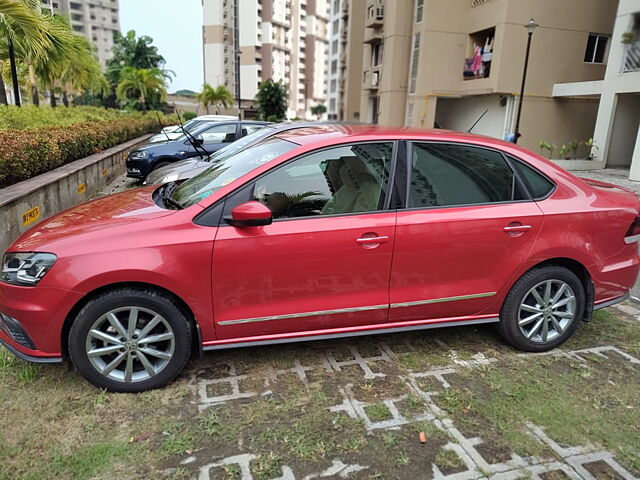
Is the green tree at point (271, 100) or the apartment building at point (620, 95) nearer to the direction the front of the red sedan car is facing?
the green tree

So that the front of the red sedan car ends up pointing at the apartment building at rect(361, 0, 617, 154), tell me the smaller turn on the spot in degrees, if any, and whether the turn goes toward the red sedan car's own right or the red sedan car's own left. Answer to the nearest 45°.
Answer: approximately 90° to the red sedan car's own right

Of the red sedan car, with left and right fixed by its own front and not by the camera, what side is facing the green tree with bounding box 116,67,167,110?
right

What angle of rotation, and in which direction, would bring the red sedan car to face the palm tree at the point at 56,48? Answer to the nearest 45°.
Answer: approximately 45° to its right

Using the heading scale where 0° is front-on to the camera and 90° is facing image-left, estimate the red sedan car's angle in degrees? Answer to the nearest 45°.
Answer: approximately 90°

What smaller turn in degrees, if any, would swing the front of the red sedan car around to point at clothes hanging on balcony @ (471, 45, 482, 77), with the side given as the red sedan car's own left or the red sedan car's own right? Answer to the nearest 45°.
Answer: approximately 90° to the red sedan car's own right

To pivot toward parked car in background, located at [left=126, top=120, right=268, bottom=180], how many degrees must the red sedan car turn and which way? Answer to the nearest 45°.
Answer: approximately 90° to its right

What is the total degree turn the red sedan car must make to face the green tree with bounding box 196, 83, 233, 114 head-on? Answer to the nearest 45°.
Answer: approximately 90° to its right

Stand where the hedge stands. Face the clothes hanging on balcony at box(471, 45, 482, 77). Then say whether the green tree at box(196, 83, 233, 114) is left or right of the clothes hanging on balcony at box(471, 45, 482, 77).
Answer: left

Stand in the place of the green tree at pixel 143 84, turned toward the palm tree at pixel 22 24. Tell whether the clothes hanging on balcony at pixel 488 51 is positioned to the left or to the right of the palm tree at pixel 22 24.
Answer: left

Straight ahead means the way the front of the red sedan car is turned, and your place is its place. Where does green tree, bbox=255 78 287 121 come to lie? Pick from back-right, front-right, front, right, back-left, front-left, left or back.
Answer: right

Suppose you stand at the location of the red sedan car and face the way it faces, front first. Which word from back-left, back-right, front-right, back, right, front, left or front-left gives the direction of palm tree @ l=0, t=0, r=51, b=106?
front-right
